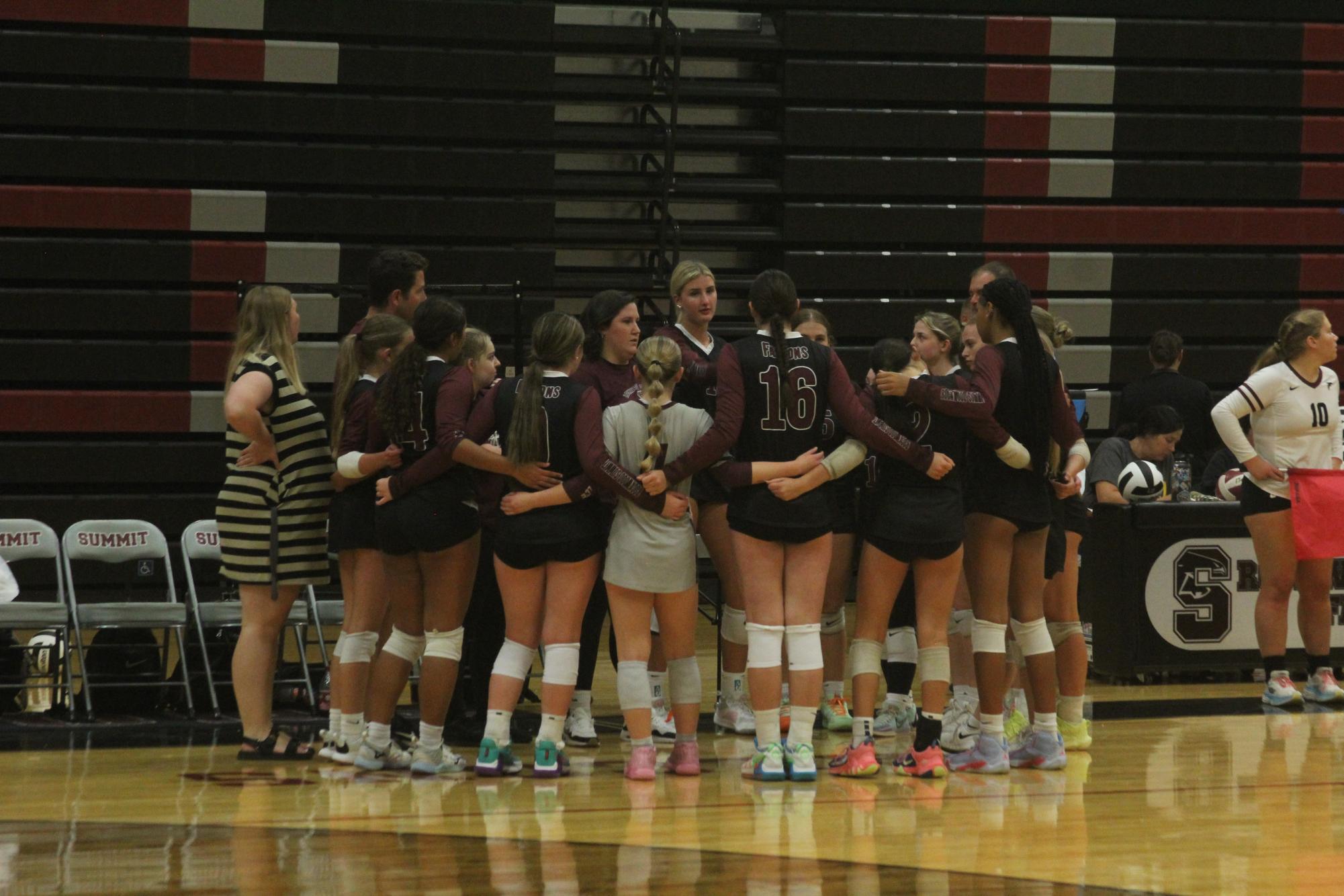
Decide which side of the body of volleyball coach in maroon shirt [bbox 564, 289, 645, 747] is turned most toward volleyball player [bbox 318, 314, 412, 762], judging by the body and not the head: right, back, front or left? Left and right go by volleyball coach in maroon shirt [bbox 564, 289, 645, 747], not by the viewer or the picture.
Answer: right

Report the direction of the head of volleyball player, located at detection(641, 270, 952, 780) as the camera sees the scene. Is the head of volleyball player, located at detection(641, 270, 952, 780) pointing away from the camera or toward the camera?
away from the camera

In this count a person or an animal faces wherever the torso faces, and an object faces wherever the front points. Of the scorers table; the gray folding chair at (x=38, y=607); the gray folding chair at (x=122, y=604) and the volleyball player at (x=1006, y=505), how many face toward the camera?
3

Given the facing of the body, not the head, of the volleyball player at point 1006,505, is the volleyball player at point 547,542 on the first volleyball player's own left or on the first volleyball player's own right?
on the first volleyball player's own left

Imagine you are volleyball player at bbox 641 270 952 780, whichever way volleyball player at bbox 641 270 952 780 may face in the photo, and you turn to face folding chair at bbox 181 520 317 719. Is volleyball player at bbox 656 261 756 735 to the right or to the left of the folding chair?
right

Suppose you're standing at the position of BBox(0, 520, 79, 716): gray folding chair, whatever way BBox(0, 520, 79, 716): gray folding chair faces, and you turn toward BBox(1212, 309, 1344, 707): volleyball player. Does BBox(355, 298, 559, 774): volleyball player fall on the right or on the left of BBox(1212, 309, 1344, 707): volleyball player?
right

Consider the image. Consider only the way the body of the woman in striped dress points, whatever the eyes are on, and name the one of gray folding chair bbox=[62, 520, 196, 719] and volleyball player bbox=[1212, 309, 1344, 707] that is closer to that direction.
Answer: the volleyball player

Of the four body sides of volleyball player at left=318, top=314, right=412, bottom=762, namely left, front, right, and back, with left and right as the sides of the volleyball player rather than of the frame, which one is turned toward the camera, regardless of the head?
right

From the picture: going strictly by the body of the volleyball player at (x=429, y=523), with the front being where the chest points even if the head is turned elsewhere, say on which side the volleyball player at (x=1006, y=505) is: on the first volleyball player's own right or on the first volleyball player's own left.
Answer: on the first volleyball player's own right
